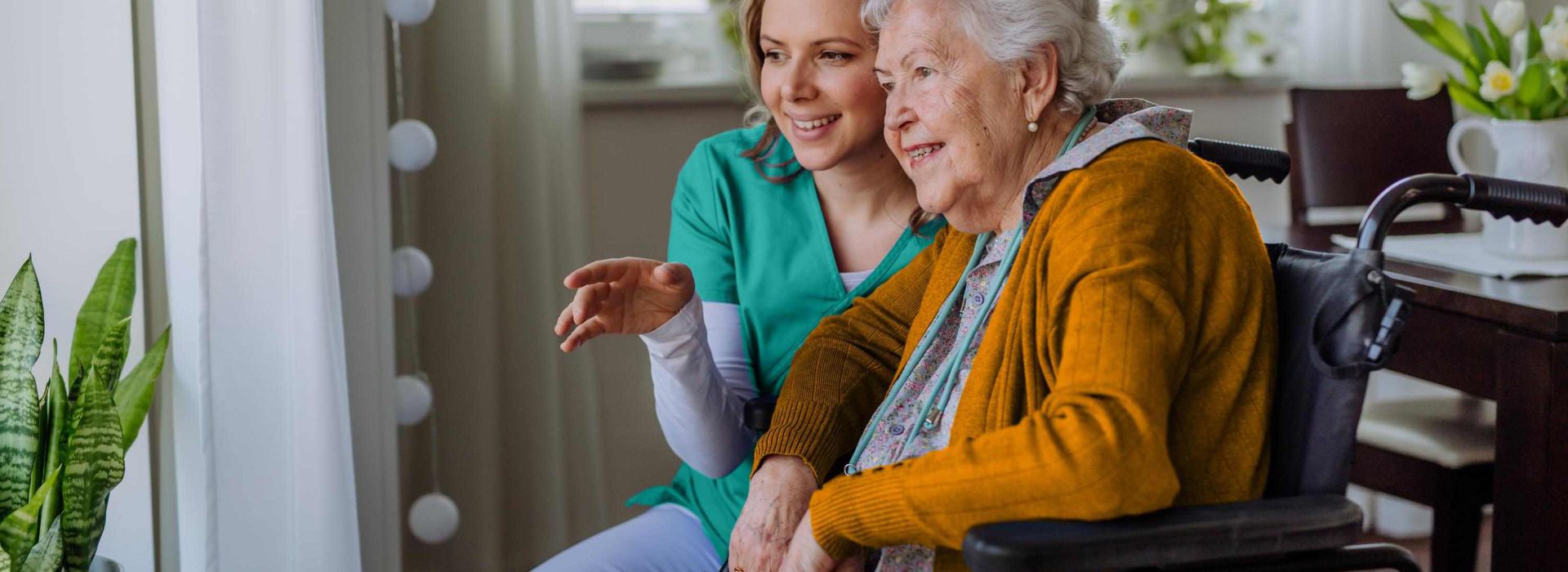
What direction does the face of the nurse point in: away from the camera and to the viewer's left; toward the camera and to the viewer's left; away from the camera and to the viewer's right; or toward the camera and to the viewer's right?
toward the camera and to the viewer's left

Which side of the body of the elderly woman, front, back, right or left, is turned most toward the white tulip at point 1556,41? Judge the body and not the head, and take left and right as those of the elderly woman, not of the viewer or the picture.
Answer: back

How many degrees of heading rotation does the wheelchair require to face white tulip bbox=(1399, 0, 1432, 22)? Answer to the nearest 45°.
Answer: approximately 135° to its right

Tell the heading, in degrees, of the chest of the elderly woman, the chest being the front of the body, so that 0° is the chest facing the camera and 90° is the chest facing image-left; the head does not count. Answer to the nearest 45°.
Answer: approximately 45°

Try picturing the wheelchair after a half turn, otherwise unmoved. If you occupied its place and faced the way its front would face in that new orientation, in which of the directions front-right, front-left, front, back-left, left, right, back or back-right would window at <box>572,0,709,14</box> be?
left

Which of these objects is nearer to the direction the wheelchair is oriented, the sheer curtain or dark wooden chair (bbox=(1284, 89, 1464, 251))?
the sheer curtain

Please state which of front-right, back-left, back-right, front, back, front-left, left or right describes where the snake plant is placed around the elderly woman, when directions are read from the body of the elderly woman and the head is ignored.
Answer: front-right

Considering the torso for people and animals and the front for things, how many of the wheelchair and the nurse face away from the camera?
0

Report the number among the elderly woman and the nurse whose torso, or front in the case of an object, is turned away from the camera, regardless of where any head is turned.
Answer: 0

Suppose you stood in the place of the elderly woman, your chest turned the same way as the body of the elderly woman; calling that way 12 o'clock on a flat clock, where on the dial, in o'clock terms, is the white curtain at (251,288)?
The white curtain is roughly at 2 o'clock from the elderly woman.

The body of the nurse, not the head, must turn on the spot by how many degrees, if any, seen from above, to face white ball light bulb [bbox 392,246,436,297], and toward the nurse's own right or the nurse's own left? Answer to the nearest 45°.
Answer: approximately 90° to the nurse's own right

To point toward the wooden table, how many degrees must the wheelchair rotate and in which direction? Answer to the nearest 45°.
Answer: approximately 180°
